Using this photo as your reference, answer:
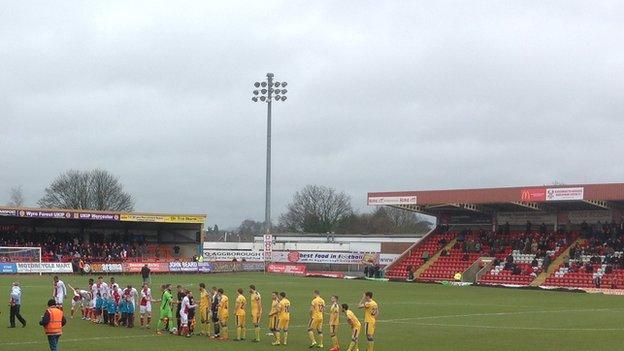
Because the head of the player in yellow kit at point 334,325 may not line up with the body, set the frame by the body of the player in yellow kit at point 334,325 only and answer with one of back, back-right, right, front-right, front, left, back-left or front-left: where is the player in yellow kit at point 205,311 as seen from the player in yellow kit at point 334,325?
front-right

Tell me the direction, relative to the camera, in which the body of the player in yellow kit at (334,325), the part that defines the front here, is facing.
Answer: to the viewer's left

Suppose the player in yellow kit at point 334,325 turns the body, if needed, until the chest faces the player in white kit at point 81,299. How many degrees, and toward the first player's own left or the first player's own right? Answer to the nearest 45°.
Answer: approximately 45° to the first player's own right

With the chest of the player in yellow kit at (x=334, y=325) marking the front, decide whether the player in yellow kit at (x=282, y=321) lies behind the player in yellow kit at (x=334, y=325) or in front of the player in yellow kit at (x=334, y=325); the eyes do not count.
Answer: in front

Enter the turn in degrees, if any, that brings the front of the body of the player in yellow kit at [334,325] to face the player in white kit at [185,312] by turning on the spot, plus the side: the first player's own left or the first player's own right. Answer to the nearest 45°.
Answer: approximately 45° to the first player's own right

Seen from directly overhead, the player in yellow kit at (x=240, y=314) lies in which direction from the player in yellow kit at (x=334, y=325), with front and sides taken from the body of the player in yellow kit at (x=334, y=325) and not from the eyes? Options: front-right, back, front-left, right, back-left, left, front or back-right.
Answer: front-right
